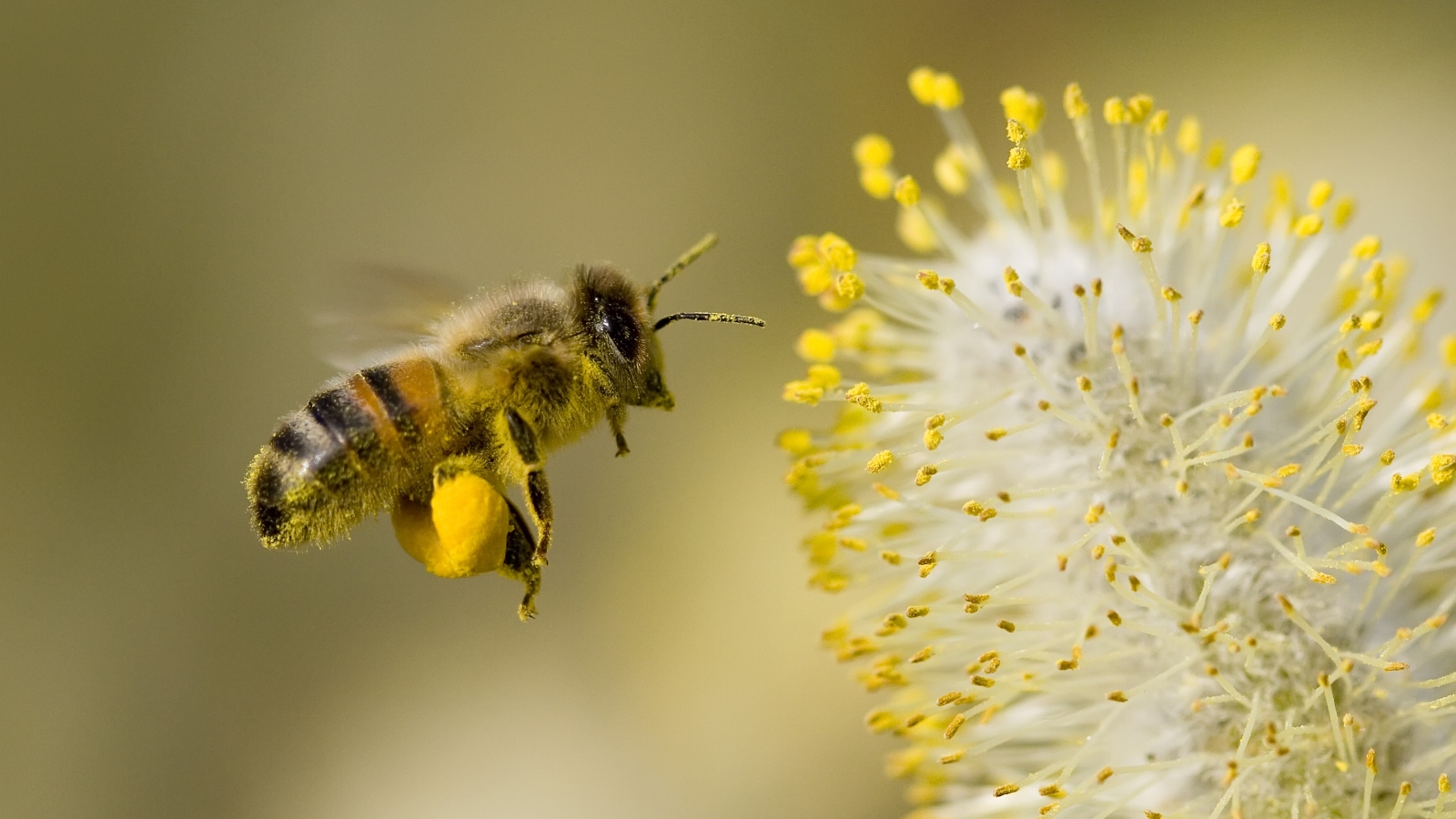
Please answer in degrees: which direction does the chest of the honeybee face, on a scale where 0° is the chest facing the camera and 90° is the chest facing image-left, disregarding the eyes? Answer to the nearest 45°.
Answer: approximately 270°

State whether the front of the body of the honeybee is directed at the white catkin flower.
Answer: yes
